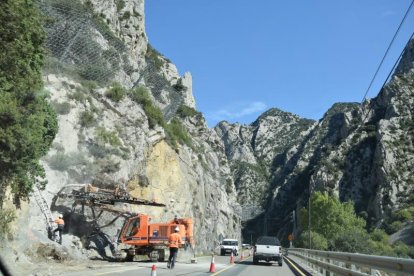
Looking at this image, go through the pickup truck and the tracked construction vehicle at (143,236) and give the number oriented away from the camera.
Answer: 1

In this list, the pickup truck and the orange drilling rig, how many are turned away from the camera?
1

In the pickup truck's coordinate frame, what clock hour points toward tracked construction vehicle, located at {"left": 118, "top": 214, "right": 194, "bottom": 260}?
The tracked construction vehicle is roughly at 8 o'clock from the pickup truck.

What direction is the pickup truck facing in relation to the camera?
away from the camera
